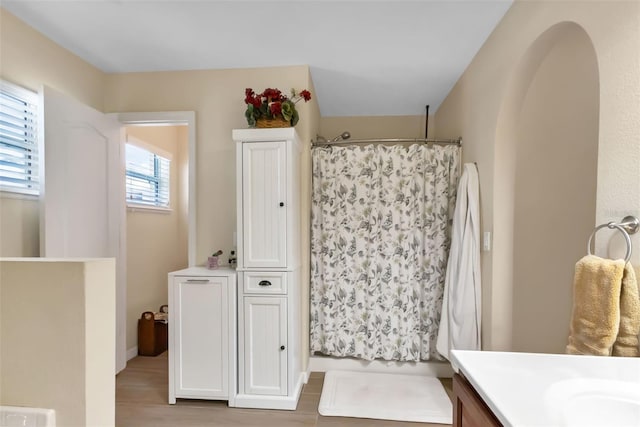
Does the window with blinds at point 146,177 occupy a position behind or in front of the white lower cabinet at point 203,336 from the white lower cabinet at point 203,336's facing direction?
behind

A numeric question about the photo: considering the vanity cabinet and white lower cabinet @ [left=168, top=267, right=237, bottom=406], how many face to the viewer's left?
1

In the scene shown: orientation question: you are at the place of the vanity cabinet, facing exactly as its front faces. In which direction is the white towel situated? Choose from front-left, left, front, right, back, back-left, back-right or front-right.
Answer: right

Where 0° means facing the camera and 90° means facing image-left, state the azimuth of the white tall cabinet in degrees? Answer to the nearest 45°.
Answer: approximately 0°

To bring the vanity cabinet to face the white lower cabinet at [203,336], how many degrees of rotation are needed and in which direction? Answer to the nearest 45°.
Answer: approximately 45° to its right

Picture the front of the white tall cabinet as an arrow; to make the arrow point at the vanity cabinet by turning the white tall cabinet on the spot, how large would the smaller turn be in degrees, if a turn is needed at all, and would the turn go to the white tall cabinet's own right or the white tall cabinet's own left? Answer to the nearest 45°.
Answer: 0° — it already faces it

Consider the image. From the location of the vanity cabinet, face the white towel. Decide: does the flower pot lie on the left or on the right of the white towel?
left

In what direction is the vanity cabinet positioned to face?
to the viewer's left

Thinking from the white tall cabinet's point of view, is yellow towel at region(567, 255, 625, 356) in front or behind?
in front

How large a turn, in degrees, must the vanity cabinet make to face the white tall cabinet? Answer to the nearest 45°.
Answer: approximately 45° to its right
